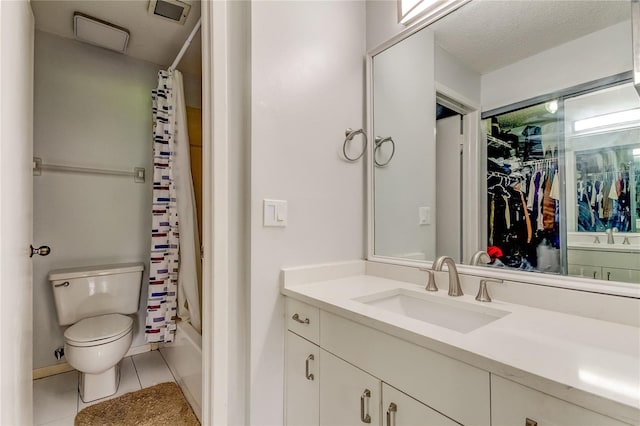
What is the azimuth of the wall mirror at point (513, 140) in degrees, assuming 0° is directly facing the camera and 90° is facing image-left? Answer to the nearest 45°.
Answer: approximately 45°

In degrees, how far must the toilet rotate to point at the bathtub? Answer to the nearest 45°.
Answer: approximately 45° to its left

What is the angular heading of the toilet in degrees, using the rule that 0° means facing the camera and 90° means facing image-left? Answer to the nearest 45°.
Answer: approximately 0°

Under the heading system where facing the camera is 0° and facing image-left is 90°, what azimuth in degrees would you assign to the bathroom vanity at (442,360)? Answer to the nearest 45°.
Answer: approximately 45°
